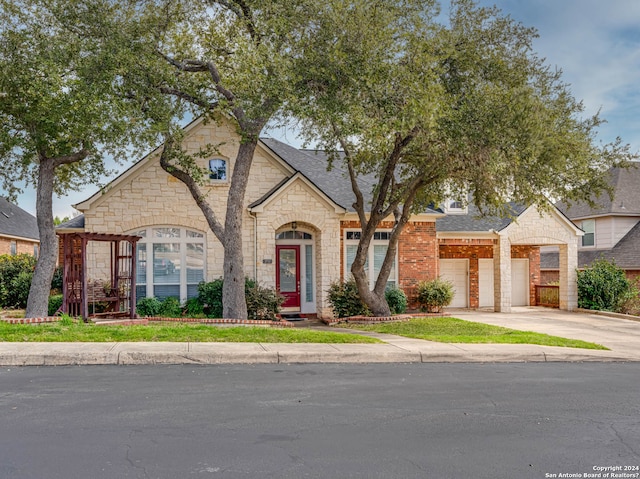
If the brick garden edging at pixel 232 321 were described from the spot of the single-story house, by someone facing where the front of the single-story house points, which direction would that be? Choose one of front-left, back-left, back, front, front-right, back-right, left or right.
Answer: front

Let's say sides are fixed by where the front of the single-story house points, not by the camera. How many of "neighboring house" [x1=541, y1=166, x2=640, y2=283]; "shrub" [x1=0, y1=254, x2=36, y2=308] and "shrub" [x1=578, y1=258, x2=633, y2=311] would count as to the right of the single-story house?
1

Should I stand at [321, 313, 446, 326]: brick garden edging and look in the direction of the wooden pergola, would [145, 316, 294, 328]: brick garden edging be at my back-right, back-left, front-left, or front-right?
front-left

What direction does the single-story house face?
toward the camera

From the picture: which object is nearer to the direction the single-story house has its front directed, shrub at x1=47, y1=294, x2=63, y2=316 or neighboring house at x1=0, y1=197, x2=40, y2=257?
the shrub

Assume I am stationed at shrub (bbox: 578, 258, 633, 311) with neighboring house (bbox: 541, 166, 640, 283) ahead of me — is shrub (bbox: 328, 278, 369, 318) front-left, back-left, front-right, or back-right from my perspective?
back-left

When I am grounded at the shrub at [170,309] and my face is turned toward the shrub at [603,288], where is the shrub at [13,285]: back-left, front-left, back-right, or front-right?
back-left

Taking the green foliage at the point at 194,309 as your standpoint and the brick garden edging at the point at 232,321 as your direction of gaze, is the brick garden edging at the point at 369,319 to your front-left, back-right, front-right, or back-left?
front-left

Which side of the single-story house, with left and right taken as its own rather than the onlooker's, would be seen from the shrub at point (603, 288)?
left

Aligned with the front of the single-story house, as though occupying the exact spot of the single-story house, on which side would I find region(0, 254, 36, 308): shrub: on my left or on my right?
on my right
